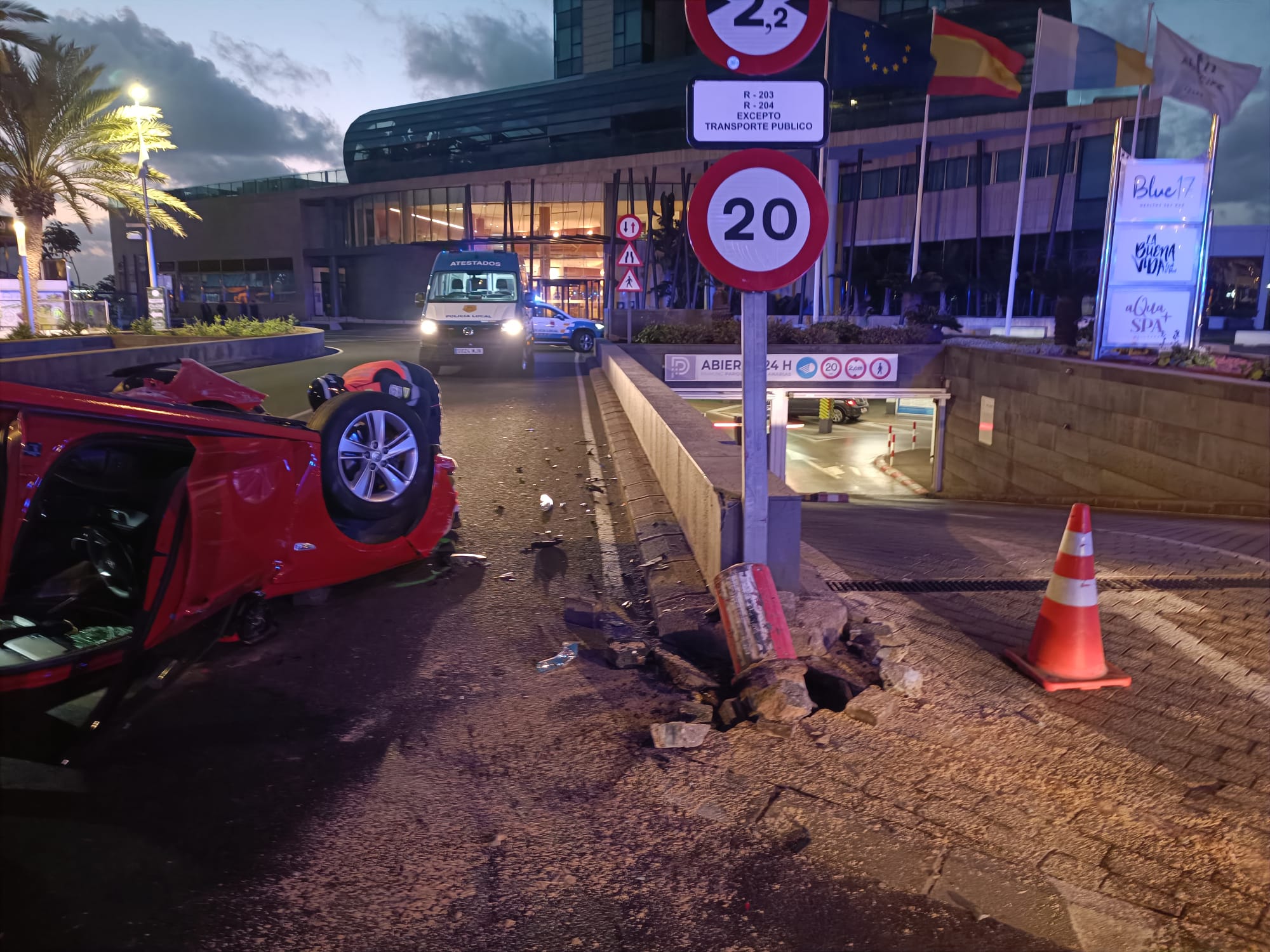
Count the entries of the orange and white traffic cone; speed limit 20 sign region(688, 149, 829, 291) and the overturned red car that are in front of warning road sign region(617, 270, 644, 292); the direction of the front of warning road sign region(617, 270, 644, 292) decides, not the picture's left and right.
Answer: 3

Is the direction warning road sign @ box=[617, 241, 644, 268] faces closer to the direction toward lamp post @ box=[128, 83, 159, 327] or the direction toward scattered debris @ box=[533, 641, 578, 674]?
the scattered debris

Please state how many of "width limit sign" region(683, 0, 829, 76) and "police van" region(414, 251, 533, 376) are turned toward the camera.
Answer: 2

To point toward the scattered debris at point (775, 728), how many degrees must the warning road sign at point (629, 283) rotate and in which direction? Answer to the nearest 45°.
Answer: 0° — it already faces it

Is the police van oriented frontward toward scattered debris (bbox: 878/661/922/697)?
yes

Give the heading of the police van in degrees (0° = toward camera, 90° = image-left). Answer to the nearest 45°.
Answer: approximately 0°

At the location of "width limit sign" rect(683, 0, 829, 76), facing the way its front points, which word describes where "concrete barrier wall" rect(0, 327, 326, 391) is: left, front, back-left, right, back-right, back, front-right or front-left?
back-right
